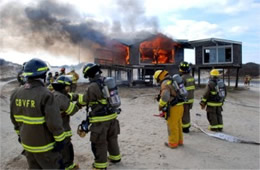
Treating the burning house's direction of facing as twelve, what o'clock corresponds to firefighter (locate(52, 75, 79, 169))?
The firefighter is roughly at 12 o'clock from the burning house.

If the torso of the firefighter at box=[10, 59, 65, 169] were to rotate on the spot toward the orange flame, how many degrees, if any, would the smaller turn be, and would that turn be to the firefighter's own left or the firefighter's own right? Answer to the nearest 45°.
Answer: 0° — they already face it

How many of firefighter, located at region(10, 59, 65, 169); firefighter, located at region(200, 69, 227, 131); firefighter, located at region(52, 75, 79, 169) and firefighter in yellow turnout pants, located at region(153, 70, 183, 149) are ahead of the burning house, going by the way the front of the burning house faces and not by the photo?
4

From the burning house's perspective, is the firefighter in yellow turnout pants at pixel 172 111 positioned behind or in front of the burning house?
in front

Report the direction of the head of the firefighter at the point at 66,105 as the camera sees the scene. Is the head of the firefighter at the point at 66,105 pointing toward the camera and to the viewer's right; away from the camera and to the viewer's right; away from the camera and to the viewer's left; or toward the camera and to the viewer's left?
away from the camera and to the viewer's right

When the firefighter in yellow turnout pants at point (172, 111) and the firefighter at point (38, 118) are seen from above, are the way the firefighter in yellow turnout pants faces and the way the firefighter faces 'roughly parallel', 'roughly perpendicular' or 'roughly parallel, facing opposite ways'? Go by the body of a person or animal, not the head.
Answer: roughly perpendicular

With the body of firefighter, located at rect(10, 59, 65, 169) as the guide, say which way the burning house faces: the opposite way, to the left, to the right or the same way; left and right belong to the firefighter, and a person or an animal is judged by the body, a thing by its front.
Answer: the opposite way

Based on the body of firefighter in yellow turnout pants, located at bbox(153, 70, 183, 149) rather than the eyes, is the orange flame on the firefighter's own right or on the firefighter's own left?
on the firefighter's own right

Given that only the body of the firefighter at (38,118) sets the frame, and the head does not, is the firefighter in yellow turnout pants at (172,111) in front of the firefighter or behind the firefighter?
in front

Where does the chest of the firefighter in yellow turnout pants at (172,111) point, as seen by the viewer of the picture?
to the viewer's left

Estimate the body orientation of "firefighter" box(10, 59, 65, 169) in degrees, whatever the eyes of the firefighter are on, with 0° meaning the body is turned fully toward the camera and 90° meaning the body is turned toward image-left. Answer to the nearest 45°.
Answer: approximately 225°

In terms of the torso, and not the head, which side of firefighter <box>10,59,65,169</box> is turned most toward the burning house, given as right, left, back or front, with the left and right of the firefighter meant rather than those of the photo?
front
